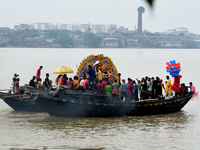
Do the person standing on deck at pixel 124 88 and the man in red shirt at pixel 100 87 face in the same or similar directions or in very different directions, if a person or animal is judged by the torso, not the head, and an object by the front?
same or similar directions

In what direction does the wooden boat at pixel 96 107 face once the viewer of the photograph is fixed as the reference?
facing to the right of the viewer

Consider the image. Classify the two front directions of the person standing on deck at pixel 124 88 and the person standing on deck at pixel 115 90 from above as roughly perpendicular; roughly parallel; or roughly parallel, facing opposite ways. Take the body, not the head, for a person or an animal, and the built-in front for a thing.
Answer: roughly parallel

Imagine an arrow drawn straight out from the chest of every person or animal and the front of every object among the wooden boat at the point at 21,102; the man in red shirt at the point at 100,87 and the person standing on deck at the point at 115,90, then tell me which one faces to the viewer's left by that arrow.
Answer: the wooden boat

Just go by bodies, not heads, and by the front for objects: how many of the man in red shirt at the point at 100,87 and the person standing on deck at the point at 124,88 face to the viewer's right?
0

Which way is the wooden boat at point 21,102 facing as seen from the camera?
to the viewer's left
